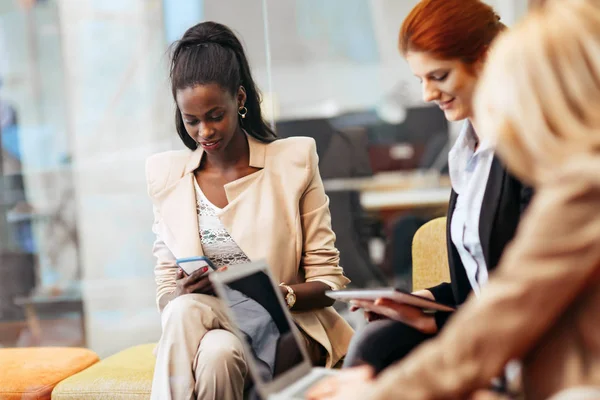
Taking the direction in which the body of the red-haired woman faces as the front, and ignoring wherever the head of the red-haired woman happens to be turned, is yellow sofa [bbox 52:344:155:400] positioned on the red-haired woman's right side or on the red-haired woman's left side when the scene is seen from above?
on the red-haired woman's right side

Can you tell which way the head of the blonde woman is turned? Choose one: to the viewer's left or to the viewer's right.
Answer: to the viewer's left

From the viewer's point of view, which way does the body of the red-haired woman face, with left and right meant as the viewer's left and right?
facing the viewer and to the left of the viewer

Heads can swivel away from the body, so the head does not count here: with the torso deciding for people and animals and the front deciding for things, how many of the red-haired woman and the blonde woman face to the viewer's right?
0

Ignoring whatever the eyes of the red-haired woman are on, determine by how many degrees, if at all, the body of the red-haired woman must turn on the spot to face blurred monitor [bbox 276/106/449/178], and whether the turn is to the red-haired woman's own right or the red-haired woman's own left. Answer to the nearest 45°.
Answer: approximately 135° to the red-haired woman's own right

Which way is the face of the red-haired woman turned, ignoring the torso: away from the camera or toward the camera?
toward the camera

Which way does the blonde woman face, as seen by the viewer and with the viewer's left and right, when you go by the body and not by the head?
facing to the left of the viewer
